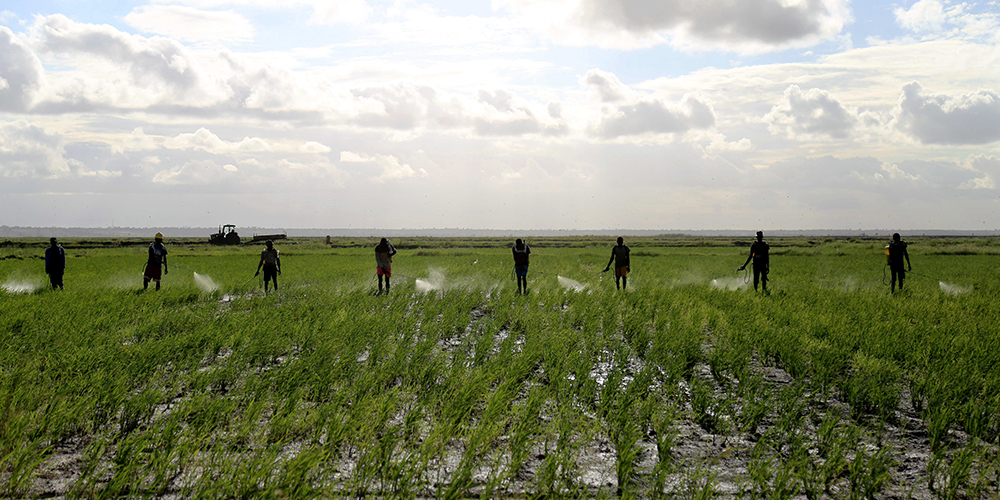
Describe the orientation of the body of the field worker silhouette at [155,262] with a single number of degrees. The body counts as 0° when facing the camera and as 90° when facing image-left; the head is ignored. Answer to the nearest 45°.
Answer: approximately 0°

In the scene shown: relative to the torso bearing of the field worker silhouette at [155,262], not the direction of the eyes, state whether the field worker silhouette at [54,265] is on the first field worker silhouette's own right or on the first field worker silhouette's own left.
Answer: on the first field worker silhouette's own right
